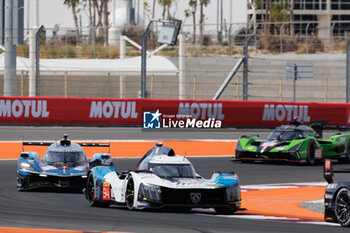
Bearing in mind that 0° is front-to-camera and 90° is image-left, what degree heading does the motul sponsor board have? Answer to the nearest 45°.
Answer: approximately 0°

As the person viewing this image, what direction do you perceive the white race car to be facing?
facing the viewer and to the right of the viewer

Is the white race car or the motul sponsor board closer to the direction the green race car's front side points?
the white race car

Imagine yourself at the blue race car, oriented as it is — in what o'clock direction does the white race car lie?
The white race car is roughly at 11 o'clock from the blue race car.

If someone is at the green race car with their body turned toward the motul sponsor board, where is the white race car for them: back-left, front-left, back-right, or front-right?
back-left

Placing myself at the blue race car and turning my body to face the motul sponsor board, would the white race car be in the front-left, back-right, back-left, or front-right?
back-right

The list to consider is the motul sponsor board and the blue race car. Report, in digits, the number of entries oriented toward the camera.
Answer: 2

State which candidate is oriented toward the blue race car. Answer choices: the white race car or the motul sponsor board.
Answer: the motul sponsor board

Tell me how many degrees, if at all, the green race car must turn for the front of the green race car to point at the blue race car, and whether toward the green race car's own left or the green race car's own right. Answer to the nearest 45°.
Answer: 0° — it already faces it

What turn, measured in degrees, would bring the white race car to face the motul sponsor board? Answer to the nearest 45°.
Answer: approximately 135° to its left

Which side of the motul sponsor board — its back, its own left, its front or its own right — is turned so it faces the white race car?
front

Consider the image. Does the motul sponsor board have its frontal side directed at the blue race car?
yes

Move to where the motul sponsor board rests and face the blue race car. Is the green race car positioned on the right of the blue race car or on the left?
left
